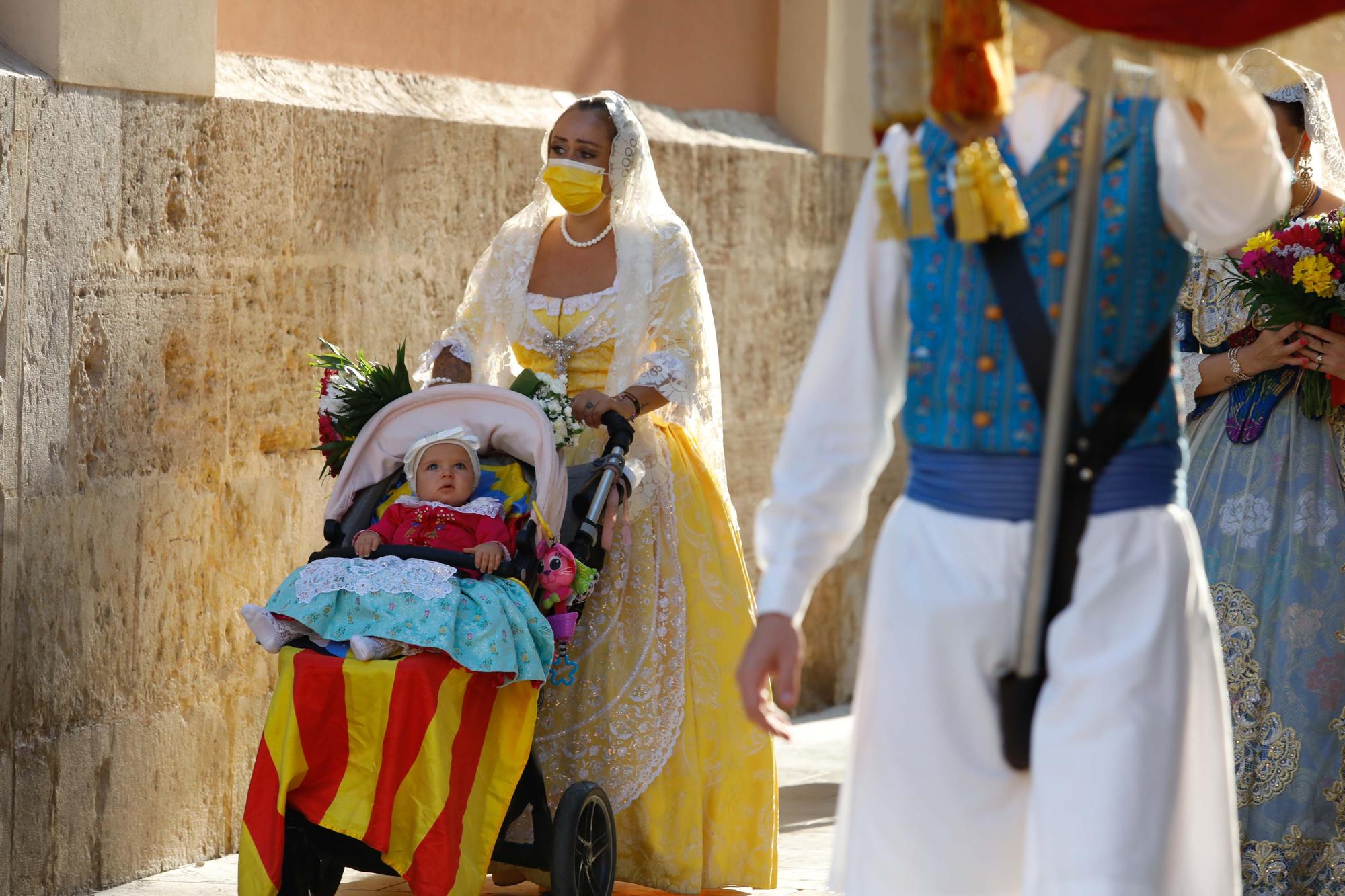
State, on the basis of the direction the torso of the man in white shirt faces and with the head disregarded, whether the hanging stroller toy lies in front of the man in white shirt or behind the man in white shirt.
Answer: behind

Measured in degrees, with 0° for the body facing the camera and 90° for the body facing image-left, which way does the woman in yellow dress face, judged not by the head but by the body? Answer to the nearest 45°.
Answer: approximately 45°

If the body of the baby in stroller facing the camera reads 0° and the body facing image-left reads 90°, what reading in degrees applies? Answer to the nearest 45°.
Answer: approximately 45°

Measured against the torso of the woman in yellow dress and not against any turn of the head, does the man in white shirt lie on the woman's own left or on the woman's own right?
on the woman's own left

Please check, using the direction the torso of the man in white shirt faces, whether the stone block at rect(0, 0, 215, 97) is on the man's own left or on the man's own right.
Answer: on the man's own right

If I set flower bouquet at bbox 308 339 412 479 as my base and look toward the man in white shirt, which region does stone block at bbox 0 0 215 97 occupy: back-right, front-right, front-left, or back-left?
back-right
